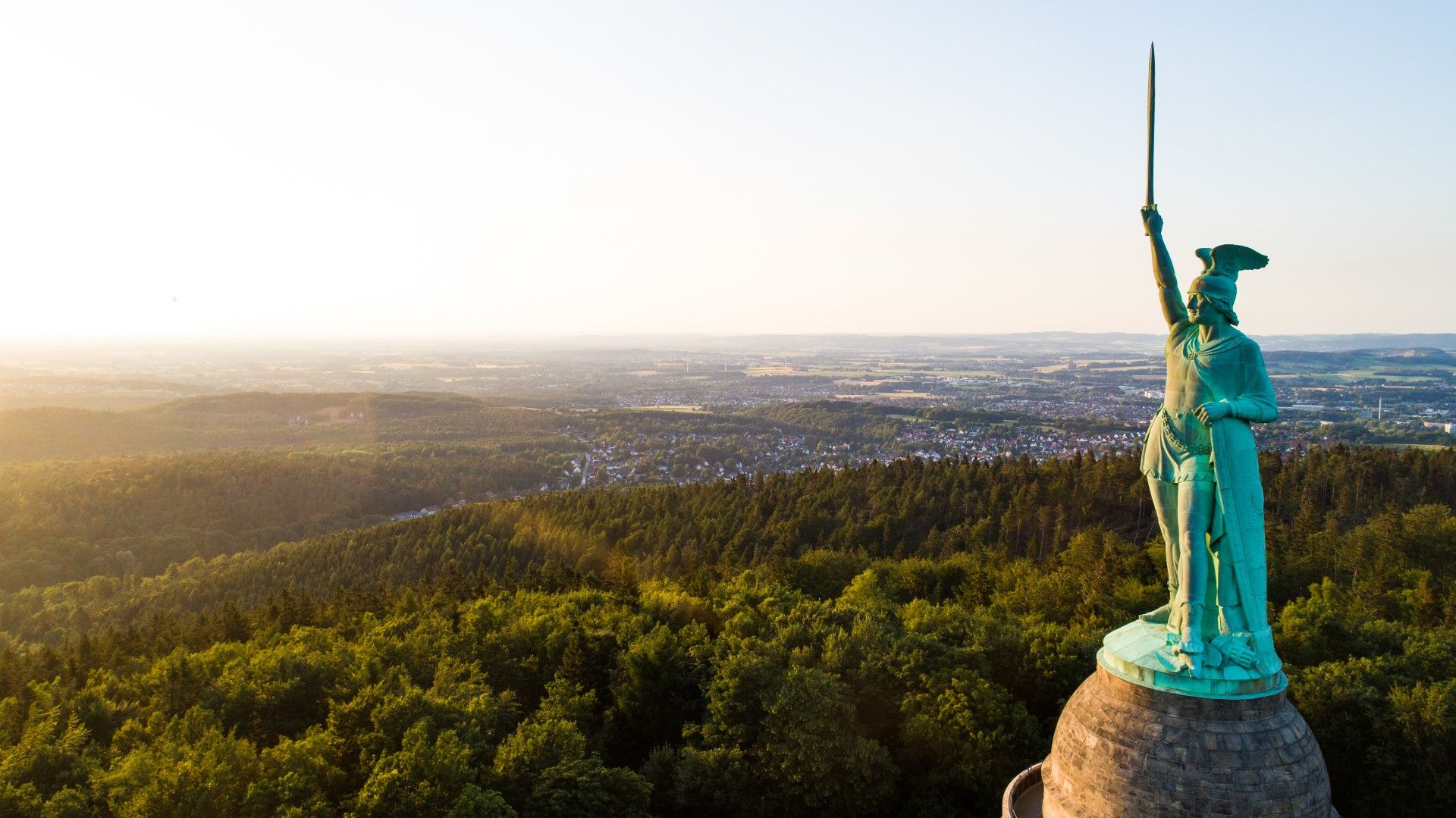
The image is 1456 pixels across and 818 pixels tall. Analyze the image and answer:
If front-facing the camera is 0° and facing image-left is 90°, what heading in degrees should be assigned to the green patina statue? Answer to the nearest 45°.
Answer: approximately 45°
